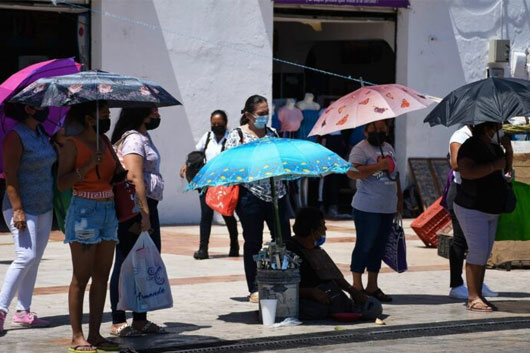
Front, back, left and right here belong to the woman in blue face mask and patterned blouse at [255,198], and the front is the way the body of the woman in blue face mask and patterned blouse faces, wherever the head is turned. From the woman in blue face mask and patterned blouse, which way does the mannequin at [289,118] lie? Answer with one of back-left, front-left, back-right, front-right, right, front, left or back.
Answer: back-left

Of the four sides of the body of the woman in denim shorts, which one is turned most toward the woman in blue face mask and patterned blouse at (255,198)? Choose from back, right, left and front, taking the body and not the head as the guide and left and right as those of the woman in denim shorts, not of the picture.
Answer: left

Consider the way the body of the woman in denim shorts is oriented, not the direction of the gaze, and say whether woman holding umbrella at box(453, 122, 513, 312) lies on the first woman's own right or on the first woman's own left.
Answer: on the first woman's own left
